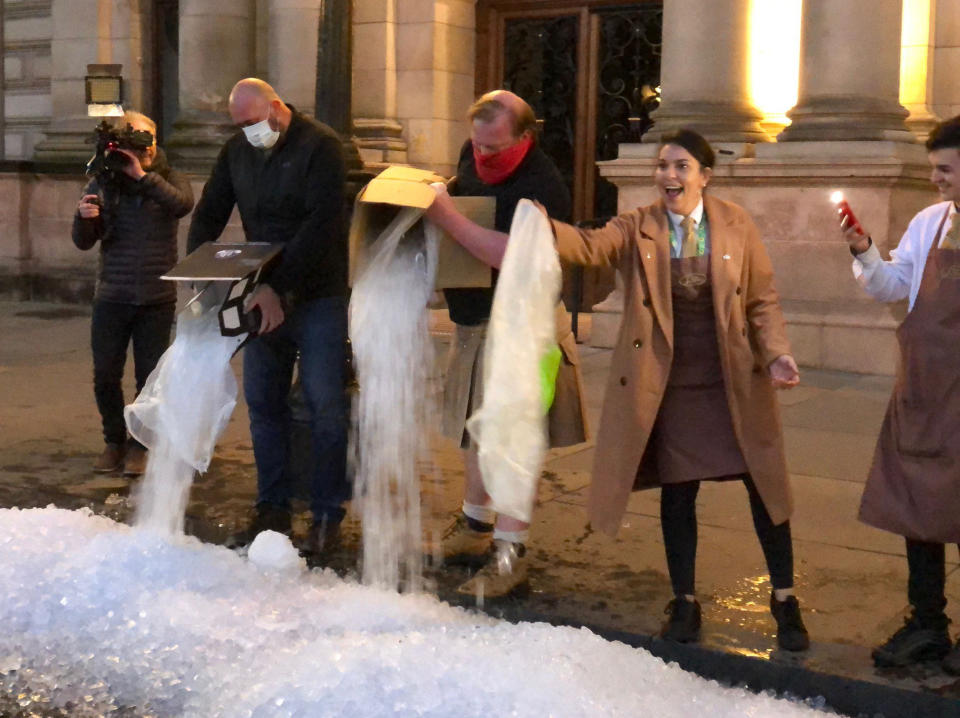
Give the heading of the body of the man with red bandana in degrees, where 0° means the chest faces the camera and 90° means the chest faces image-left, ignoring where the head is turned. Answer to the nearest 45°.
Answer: approximately 45°

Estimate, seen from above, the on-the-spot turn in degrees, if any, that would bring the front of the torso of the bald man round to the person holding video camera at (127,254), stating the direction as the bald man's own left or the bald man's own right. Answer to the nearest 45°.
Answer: approximately 90° to the bald man's own right

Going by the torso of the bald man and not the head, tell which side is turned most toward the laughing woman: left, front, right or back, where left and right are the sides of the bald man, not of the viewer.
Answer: left

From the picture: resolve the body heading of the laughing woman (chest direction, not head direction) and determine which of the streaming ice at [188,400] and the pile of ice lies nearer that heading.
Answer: the pile of ice

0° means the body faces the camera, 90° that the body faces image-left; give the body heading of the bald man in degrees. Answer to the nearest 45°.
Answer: approximately 45°

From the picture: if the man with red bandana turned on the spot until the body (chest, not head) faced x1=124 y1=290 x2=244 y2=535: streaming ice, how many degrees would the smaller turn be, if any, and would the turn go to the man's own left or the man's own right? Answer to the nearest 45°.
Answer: approximately 90° to the man's own right

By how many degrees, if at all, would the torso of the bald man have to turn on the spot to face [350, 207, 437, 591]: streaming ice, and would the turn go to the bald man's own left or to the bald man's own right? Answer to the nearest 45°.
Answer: approximately 90° to the bald man's own left
